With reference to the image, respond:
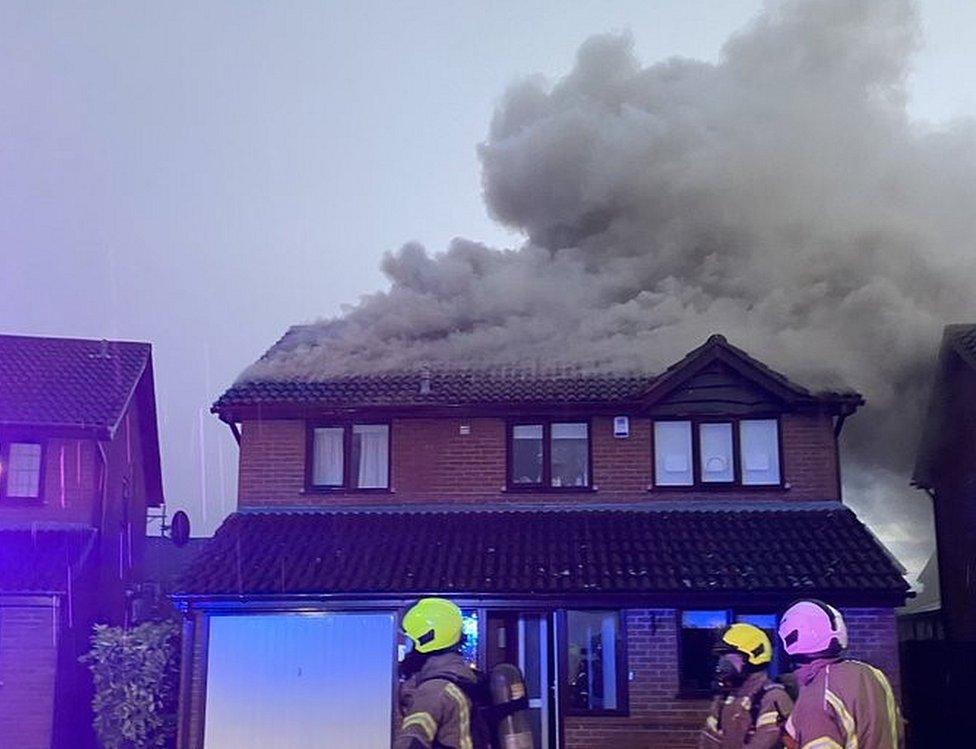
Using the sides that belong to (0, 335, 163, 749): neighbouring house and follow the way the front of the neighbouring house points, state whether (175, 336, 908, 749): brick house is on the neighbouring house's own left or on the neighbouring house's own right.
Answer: on the neighbouring house's own left

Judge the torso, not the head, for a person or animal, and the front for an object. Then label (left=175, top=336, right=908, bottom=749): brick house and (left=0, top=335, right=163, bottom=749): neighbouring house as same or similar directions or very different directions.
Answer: same or similar directions

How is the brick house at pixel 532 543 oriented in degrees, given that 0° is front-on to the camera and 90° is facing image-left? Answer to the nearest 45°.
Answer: approximately 0°

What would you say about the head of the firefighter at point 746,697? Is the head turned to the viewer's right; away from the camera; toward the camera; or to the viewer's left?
to the viewer's left

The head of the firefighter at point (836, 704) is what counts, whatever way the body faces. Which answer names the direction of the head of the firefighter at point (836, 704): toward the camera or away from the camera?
away from the camera

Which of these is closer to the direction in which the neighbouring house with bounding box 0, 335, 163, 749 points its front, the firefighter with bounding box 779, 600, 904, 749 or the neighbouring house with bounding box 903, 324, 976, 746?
the firefighter

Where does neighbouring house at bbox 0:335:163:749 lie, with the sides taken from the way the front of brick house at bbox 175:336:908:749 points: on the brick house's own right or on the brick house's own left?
on the brick house's own right

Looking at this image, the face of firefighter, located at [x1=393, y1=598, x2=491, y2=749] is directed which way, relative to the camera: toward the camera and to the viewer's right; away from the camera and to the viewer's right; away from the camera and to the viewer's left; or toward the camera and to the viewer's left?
away from the camera and to the viewer's left

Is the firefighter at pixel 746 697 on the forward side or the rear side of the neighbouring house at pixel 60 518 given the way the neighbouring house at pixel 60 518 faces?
on the forward side

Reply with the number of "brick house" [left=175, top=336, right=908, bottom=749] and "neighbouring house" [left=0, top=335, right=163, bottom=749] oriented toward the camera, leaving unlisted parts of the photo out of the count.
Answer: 2

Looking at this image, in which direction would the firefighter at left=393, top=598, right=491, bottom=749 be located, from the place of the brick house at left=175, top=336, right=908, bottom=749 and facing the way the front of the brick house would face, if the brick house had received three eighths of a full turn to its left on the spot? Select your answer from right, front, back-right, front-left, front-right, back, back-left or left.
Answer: back-right

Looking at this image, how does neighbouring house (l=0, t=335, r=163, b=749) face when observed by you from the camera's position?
facing the viewer

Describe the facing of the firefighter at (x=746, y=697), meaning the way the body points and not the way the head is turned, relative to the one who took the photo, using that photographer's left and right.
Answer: facing the viewer and to the left of the viewer

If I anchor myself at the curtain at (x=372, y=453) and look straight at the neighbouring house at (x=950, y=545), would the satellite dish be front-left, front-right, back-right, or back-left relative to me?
back-left
